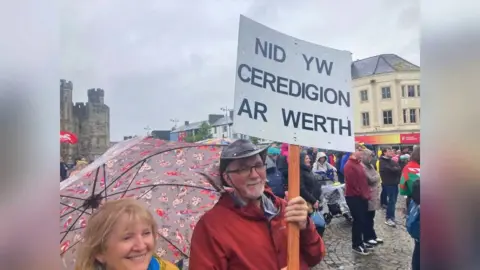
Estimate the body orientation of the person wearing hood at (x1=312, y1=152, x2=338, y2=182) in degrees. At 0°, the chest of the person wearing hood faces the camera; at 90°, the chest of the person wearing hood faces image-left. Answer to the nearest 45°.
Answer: approximately 315°

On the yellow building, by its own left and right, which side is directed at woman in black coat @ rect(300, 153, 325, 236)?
front

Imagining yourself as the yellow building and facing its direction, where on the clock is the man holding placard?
The man holding placard is roughly at 12 o'clock from the yellow building.

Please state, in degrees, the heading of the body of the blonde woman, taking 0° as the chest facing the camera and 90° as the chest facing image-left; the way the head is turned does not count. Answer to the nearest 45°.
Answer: approximately 315°

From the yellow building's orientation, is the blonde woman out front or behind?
out front

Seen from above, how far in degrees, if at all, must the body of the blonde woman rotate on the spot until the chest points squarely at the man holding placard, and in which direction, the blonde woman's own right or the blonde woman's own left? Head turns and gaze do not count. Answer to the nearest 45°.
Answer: approximately 45° to the blonde woman's own left

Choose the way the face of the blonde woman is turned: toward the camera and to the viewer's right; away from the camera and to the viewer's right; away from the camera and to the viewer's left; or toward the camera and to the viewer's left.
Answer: toward the camera and to the viewer's right
